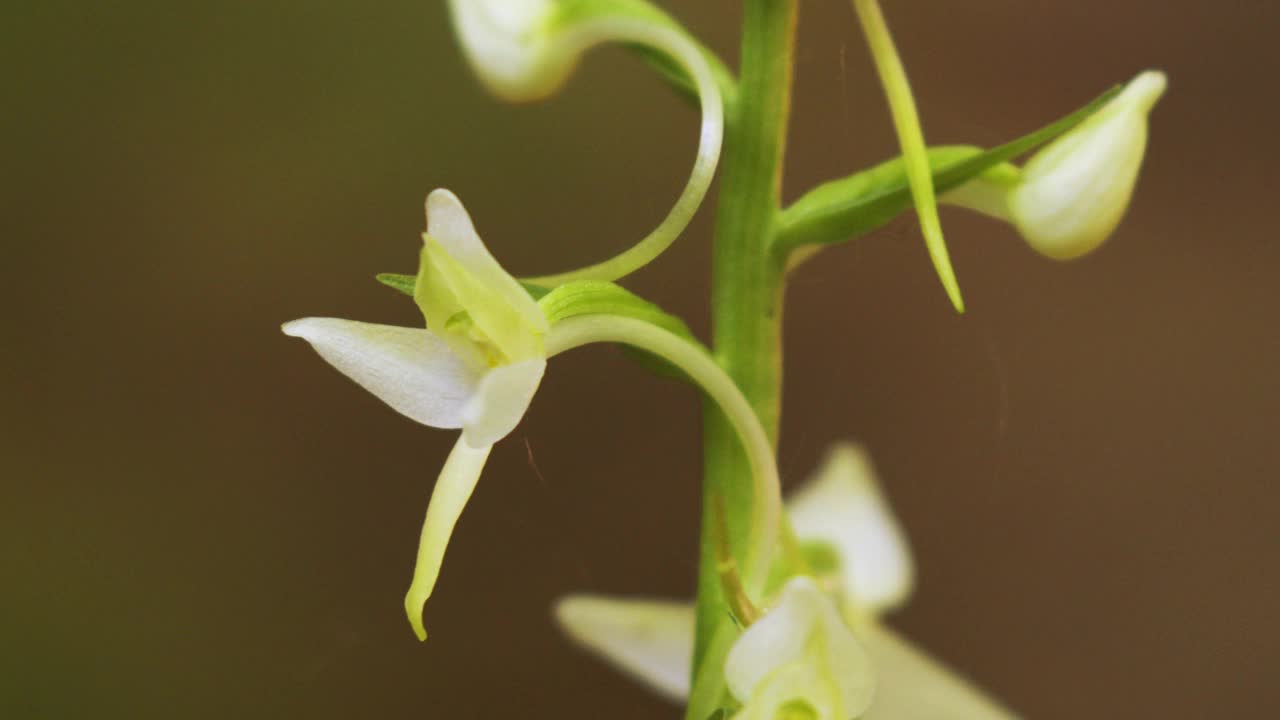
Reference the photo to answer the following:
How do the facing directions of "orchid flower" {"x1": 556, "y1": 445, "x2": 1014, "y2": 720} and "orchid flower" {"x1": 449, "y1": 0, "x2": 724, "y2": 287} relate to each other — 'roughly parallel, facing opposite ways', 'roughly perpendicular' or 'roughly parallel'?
roughly perpendicular

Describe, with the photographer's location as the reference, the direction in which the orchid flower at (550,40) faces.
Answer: facing to the left of the viewer

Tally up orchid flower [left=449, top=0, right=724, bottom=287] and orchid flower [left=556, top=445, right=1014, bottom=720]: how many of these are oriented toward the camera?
1
